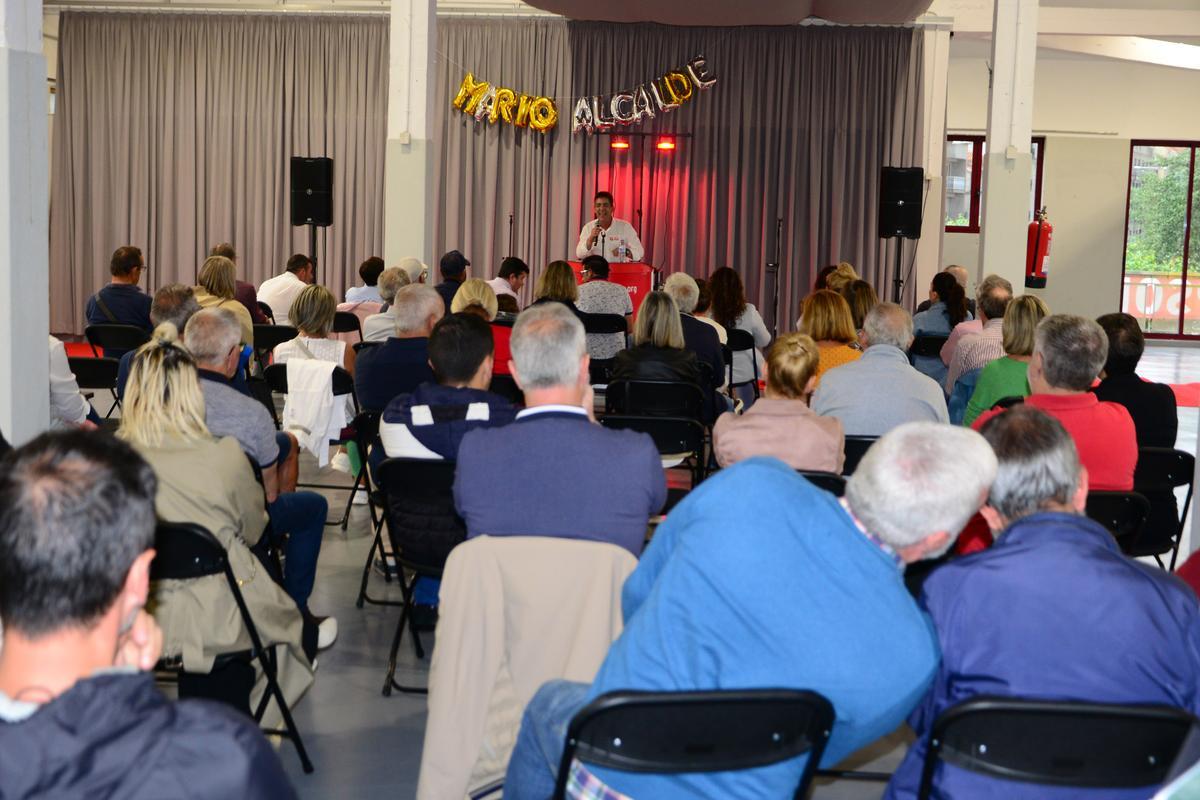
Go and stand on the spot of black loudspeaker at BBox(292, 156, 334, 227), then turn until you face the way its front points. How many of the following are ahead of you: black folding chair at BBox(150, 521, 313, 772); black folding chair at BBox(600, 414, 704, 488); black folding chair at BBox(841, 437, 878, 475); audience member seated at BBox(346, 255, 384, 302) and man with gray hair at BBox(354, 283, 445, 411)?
5

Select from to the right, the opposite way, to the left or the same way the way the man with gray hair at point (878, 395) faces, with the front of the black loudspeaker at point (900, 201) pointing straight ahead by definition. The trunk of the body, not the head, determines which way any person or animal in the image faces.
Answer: the opposite way

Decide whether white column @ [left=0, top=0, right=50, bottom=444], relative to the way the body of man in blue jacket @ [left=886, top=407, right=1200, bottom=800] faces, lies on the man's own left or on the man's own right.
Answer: on the man's own left

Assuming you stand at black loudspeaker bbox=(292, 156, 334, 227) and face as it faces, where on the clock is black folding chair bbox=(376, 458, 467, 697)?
The black folding chair is roughly at 12 o'clock from the black loudspeaker.

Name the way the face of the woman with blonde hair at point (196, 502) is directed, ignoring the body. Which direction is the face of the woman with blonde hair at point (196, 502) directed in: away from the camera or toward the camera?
away from the camera

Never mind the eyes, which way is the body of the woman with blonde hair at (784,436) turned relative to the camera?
away from the camera

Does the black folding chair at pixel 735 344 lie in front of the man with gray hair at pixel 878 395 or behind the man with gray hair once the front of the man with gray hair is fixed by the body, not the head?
in front

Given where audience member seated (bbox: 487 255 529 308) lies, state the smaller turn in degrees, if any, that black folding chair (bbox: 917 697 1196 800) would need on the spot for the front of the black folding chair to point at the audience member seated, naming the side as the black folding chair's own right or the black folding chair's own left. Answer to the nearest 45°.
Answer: approximately 45° to the black folding chair's own left

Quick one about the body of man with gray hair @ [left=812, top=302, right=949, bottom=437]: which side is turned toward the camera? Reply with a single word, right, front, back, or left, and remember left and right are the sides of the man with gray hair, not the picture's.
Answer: back

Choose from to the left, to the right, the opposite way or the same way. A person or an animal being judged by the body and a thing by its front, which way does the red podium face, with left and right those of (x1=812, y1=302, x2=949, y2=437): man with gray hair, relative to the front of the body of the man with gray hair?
the opposite way

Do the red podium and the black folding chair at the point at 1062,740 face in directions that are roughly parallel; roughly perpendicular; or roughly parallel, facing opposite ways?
roughly parallel, facing opposite ways

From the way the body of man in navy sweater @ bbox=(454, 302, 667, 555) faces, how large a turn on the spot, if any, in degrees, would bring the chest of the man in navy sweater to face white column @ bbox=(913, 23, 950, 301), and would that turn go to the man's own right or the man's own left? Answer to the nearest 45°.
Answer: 0° — they already face it

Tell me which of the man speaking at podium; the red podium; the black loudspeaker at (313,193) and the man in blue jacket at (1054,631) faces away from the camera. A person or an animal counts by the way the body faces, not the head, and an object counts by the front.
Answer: the man in blue jacket

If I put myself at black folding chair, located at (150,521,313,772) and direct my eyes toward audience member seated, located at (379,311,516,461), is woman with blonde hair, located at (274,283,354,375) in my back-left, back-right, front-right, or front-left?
front-left

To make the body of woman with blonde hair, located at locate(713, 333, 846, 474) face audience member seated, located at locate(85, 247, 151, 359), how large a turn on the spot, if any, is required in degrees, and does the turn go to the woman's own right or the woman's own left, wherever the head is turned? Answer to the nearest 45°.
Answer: approximately 45° to the woman's own left

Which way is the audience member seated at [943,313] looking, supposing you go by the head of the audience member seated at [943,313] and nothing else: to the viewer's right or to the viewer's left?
to the viewer's left

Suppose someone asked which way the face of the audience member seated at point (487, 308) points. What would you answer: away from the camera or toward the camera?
away from the camera

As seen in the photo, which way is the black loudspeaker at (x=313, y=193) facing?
toward the camera
